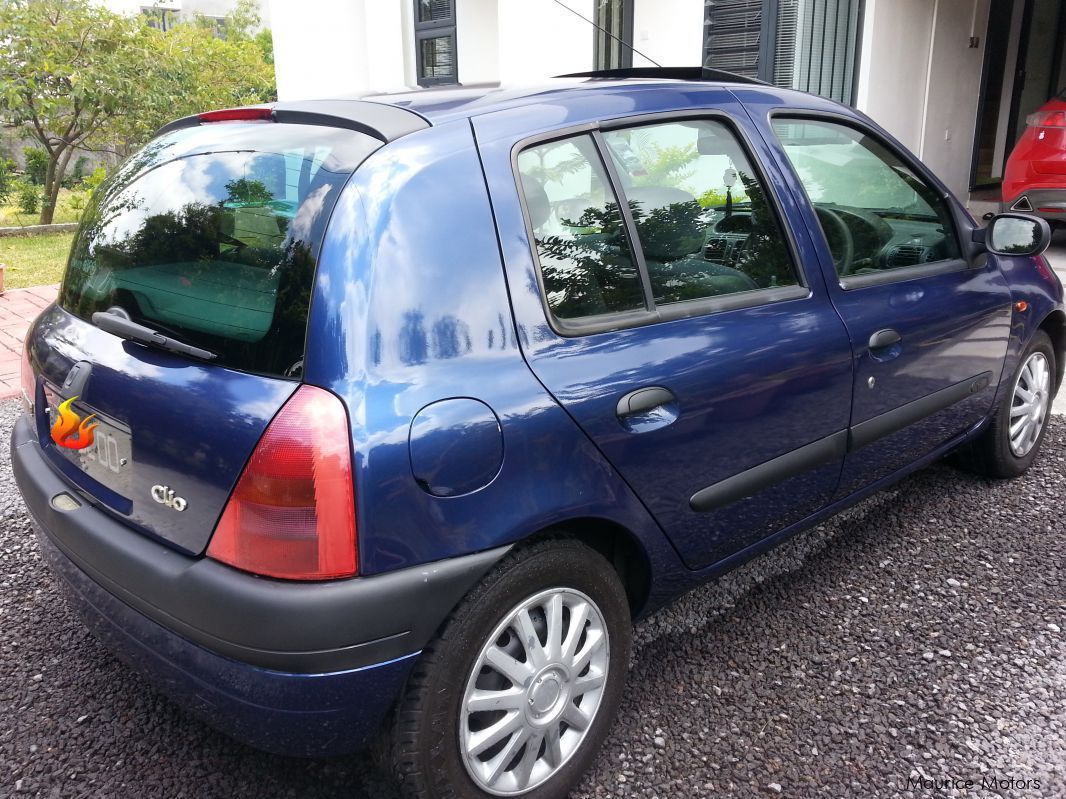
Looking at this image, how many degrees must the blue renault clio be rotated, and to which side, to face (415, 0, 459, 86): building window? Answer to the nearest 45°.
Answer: approximately 45° to its left

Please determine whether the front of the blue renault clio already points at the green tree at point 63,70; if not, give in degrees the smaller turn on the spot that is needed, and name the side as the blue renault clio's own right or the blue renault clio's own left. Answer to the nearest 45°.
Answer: approximately 90° to the blue renault clio's own left

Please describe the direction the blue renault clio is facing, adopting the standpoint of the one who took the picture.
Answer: facing away from the viewer and to the right of the viewer

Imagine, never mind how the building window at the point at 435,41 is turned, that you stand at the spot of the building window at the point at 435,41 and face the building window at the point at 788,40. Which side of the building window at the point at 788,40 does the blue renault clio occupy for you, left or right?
right

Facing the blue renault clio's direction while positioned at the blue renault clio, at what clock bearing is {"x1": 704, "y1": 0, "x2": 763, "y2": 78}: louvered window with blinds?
The louvered window with blinds is roughly at 11 o'clock from the blue renault clio.

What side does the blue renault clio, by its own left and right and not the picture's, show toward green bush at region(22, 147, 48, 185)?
left

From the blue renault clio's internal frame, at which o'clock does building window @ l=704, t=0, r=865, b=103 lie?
The building window is roughly at 11 o'clock from the blue renault clio.
